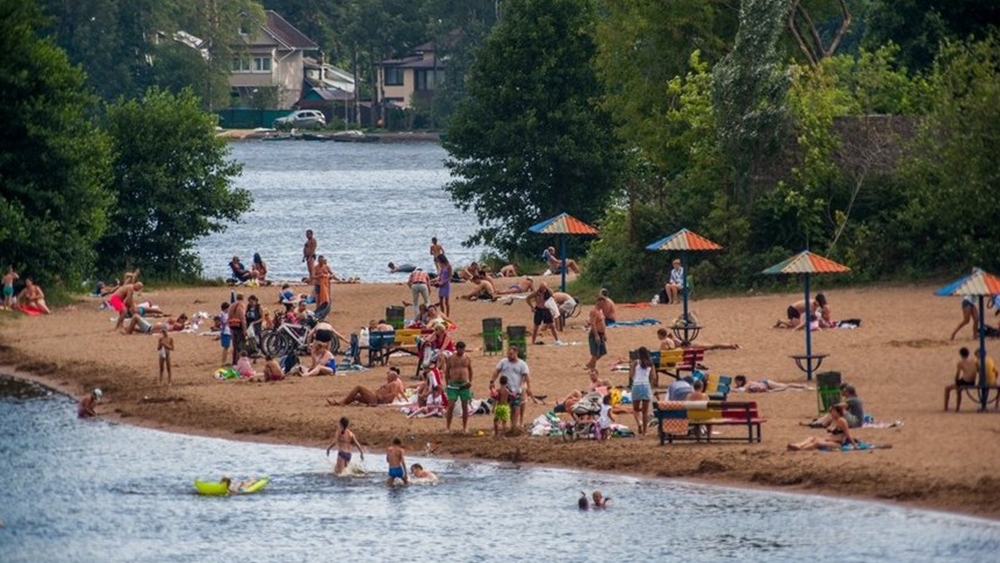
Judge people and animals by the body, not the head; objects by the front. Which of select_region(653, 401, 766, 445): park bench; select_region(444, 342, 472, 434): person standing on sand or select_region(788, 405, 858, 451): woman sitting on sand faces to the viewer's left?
the woman sitting on sand

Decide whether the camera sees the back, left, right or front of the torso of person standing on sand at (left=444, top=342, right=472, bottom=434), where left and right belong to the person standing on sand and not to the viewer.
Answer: front

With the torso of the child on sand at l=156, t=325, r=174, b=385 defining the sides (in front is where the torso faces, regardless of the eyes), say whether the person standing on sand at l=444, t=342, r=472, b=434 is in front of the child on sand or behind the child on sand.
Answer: in front

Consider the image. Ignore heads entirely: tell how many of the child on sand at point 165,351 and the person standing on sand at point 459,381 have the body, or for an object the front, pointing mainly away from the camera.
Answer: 0

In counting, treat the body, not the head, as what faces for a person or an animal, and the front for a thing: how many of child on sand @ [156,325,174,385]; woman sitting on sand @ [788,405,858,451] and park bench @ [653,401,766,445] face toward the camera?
1

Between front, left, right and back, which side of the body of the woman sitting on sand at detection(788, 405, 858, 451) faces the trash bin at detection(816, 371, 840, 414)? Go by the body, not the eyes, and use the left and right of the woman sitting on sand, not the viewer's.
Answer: right

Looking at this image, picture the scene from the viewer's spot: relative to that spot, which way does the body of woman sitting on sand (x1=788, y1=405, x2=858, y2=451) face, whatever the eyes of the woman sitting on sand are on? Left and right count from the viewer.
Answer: facing to the left of the viewer

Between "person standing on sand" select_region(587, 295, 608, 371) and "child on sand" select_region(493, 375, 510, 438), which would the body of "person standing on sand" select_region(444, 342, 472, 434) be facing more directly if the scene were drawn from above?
the child on sand
